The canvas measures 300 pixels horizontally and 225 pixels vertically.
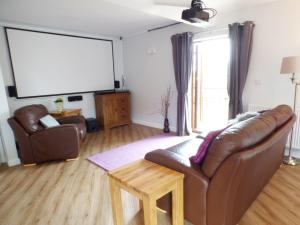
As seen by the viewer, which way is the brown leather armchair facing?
to the viewer's right

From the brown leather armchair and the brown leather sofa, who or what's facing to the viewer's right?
the brown leather armchair

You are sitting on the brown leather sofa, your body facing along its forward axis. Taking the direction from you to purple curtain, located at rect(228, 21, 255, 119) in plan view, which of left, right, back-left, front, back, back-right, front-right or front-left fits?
front-right

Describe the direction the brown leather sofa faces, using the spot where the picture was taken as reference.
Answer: facing away from the viewer and to the left of the viewer

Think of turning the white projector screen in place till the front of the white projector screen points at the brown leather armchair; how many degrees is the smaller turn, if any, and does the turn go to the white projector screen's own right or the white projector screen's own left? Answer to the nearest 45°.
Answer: approximately 45° to the white projector screen's own right

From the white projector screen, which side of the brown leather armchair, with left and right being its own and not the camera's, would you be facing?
left

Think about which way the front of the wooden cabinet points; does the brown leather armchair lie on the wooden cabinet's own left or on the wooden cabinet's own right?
on the wooden cabinet's own right

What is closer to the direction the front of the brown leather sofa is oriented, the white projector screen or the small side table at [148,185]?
the white projector screen

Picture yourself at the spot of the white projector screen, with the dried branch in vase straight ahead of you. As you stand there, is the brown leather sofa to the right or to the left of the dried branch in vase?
right

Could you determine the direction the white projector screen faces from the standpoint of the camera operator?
facing the viewer and to the right of the viewer

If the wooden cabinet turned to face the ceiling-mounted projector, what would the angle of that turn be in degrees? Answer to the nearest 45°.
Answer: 0° — it already faces it

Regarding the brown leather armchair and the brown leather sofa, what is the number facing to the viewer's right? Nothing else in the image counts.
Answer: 1
